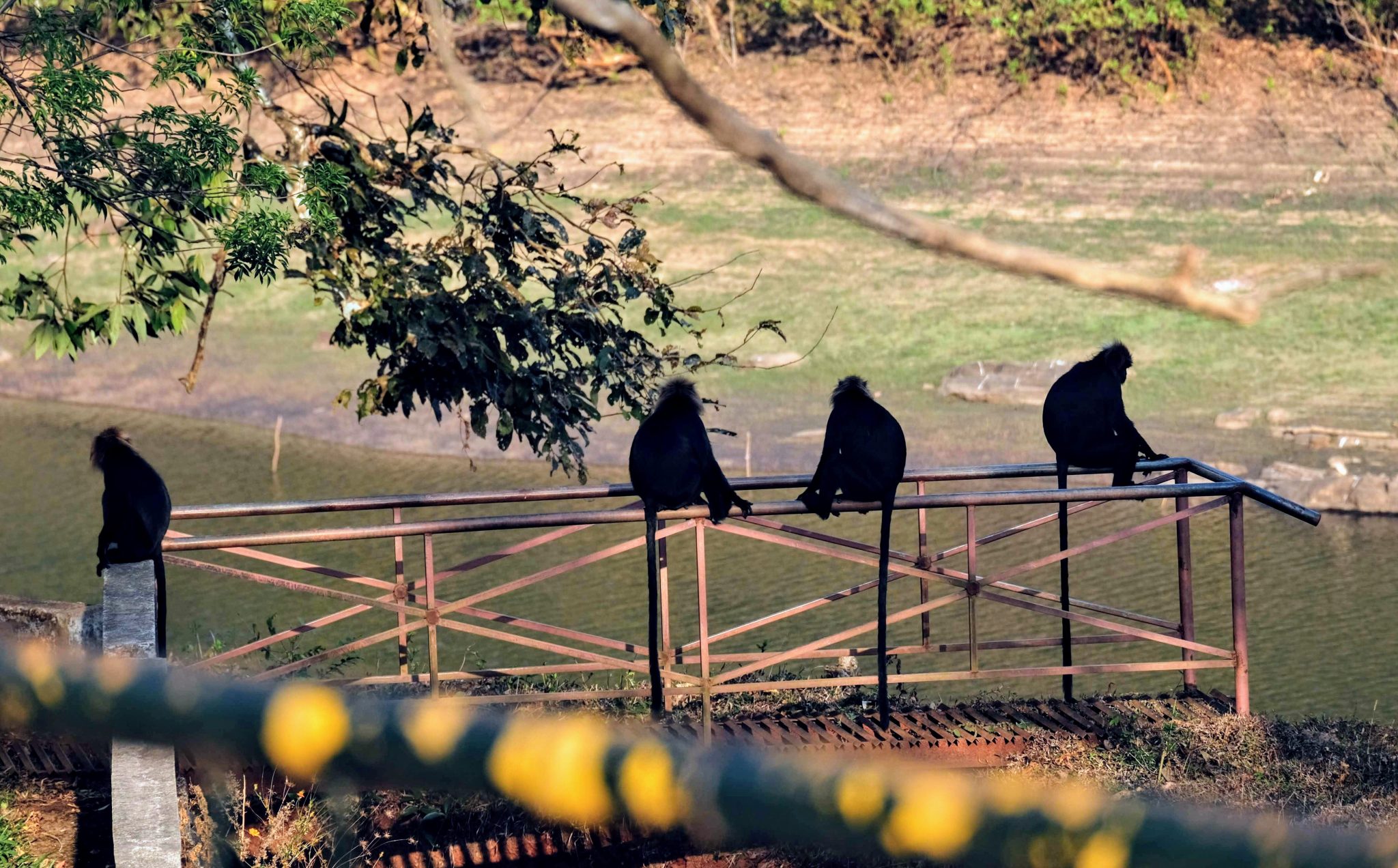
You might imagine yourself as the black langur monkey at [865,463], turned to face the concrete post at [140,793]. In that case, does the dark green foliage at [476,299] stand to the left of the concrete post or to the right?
right

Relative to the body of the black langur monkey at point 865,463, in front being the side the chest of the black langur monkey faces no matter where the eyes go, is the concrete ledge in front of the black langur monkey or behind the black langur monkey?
in front

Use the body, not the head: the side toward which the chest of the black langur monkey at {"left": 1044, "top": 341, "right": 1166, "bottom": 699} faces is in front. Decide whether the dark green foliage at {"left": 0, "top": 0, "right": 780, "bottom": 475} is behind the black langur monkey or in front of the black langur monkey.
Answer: behind

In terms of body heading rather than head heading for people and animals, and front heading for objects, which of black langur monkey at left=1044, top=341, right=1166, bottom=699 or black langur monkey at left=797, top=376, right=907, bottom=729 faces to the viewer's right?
black langur monkey at left=1044, top=341, right=1166, bottom=699
